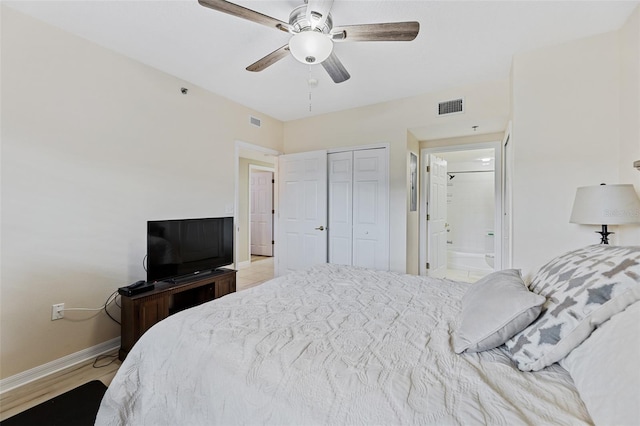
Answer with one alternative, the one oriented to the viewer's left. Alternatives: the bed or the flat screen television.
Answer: the bed

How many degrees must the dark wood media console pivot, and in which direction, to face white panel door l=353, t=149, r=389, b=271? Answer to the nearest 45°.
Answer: approximately 45° to its left

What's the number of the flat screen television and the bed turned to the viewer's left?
1

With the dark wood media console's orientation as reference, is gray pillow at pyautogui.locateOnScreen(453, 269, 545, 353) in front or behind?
in front

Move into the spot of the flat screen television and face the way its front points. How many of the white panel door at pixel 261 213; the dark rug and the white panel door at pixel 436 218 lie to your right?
1

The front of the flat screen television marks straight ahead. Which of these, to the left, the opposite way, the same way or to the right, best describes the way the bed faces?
the opposite way

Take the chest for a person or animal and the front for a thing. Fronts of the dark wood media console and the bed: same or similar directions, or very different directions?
very different directions

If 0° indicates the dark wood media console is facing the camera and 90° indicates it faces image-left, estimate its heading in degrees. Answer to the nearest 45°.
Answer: approximately 315°

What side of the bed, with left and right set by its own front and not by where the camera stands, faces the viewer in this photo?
left

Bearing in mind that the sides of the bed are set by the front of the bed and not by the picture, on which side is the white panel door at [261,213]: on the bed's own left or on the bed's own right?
on the bed's own right

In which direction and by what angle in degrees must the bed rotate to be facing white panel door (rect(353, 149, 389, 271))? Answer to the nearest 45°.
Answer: approximately 90° to its right
